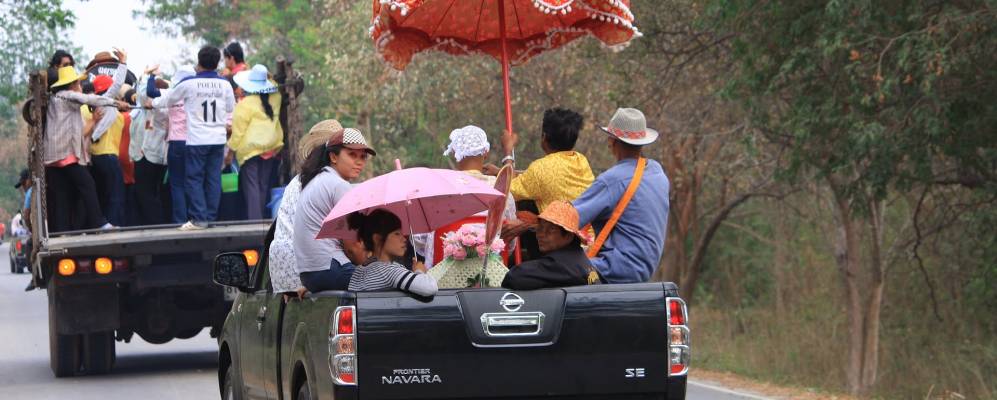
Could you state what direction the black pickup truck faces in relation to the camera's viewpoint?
facing away from the viewer

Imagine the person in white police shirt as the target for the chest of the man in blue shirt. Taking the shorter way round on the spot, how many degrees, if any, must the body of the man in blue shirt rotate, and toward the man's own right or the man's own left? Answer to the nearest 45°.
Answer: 0° — they already face them

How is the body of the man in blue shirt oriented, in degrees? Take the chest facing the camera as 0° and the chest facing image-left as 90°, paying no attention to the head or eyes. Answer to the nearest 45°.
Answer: approximately 135°

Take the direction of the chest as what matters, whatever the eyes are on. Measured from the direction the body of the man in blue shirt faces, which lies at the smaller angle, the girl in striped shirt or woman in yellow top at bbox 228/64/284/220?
the woman in yellow top

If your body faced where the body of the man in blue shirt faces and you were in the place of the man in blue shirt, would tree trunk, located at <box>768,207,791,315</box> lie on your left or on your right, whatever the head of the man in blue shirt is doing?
on your right
